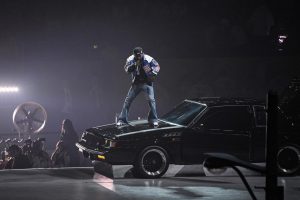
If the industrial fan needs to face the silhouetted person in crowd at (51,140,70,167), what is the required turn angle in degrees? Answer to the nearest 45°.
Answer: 0° — it already faces them

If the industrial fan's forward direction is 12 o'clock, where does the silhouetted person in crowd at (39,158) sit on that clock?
The silhouetted person in crowd is roughly at 12 o'clock from the industrial fan.

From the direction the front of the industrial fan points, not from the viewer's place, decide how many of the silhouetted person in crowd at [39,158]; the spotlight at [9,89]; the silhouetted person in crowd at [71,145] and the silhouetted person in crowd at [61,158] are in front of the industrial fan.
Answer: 3

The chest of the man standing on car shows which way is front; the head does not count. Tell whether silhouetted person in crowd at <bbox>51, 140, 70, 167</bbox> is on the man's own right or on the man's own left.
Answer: on the man's own right

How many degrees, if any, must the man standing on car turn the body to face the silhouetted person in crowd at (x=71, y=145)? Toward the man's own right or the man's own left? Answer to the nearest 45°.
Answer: approximately 135° to the man's own right

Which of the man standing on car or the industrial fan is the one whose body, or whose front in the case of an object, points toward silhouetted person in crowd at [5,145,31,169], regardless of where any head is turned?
the industrial fan
